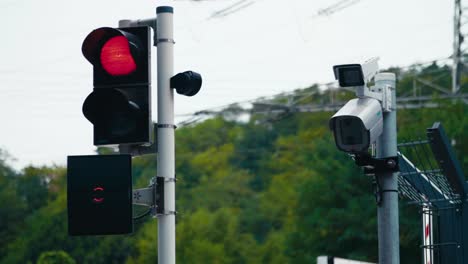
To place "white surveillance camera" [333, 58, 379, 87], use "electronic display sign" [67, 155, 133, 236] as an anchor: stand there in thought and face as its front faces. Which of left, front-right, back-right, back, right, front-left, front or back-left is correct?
left

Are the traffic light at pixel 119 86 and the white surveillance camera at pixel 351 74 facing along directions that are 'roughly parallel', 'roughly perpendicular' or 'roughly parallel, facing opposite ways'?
roughly parallel

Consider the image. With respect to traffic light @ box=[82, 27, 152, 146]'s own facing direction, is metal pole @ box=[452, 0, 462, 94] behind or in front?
behind

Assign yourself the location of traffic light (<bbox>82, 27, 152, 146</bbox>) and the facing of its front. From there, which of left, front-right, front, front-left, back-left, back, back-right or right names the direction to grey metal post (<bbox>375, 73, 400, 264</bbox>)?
back-left

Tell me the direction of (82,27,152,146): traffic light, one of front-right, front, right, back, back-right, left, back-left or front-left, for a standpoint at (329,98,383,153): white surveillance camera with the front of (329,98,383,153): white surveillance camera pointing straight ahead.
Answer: front-right

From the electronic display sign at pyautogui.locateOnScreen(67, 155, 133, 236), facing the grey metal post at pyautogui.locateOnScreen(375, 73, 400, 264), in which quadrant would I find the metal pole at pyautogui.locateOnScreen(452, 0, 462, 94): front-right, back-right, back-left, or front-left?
front-left

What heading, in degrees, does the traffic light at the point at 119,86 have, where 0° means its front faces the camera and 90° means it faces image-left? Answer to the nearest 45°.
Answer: approximately 45°

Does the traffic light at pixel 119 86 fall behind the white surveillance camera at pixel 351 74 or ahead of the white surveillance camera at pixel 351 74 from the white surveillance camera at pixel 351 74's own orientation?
ahead

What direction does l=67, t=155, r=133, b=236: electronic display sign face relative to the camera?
toward the camera

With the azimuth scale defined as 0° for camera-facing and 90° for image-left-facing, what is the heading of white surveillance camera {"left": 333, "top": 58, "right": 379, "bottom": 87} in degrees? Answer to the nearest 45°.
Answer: approximately 45°

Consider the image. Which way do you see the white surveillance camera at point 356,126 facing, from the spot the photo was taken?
facing the viewer and to the left of the viewer

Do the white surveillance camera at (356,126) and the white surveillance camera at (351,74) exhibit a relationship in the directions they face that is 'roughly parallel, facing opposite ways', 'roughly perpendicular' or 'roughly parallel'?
roughly parallel

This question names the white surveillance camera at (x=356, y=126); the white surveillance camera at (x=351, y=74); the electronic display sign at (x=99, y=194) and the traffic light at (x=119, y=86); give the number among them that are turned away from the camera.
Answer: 0

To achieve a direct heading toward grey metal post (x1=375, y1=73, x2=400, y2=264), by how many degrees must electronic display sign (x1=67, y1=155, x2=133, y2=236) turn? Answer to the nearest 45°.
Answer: approximately 90° to its left
